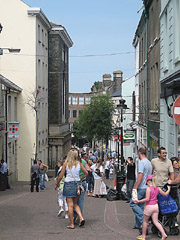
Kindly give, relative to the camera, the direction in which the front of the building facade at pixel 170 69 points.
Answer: facing the viewer and to the left of the viewer

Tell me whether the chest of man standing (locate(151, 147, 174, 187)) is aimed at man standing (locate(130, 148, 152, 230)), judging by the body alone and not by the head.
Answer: no

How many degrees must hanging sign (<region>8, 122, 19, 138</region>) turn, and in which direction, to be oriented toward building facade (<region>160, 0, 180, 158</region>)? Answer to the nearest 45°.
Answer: approximately 45° to its left

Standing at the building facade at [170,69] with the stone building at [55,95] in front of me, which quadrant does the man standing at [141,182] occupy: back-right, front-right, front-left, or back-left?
back-left

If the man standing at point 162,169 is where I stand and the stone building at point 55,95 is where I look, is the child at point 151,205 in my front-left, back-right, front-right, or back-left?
back-left

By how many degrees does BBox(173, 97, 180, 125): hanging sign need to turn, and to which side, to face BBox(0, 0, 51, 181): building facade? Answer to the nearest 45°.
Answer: approximately 135° to its right

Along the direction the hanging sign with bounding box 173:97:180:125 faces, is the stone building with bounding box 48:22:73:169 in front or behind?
behind

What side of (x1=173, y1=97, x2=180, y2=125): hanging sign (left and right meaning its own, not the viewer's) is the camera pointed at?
front

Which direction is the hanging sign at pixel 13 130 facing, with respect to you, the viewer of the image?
facing the viewer

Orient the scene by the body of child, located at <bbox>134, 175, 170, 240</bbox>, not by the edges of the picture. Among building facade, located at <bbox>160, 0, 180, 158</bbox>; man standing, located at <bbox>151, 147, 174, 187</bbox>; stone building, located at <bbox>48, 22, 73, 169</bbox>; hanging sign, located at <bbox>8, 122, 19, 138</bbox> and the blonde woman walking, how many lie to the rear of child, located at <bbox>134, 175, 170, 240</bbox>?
0

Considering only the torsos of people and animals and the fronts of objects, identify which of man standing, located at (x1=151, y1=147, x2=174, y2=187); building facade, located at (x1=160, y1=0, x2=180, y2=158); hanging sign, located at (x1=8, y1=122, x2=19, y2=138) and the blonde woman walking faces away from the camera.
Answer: the blonde woman walking

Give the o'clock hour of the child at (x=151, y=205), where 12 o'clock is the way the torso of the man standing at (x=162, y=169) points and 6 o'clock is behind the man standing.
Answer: The child is roughly at 2 o'clock from the man standing.

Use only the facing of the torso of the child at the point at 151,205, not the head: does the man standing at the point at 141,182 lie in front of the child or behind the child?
in front

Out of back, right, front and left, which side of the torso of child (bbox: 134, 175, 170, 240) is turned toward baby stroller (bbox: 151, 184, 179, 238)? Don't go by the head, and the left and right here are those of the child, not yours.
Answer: right

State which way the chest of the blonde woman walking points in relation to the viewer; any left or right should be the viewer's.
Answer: facing away from the viewer

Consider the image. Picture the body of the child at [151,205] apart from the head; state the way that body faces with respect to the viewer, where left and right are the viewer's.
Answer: facing away from the viewer and to the left of the viewer
